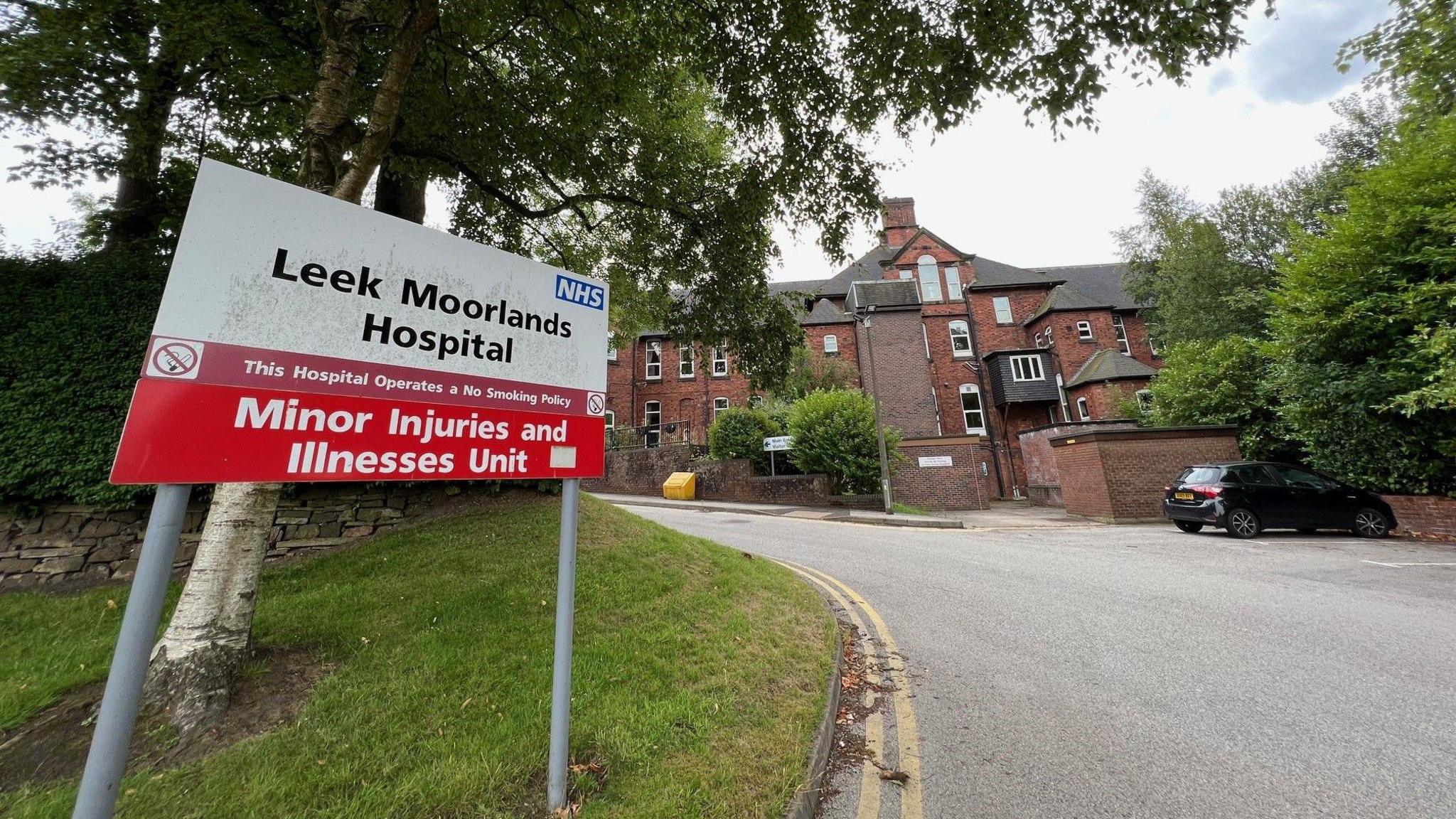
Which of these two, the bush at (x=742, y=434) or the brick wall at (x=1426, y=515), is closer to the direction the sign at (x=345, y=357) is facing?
the brick wall

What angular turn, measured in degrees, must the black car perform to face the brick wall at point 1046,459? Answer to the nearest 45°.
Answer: approximately 90° to its left

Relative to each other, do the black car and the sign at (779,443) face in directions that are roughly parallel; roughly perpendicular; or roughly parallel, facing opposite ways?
roughly perpendicular

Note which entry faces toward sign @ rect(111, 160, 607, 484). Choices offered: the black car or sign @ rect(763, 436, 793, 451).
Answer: sign @ rect(763, 436, 793, 451)

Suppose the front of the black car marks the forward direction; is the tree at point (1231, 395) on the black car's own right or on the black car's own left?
on the black car's own left

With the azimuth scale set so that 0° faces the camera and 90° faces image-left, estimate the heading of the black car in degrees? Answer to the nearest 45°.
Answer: approximately 225°

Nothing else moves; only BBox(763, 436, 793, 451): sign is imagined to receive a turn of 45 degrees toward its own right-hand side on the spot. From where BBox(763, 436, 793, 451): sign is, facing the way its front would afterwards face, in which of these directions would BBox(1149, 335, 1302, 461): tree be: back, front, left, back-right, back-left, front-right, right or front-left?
back-left

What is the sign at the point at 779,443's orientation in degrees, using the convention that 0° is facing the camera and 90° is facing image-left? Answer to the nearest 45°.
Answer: approximately 0°

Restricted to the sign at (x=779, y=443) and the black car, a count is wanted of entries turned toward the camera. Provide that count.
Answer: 1

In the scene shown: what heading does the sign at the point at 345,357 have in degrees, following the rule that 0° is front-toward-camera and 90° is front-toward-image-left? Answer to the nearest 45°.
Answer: approximately 315°
